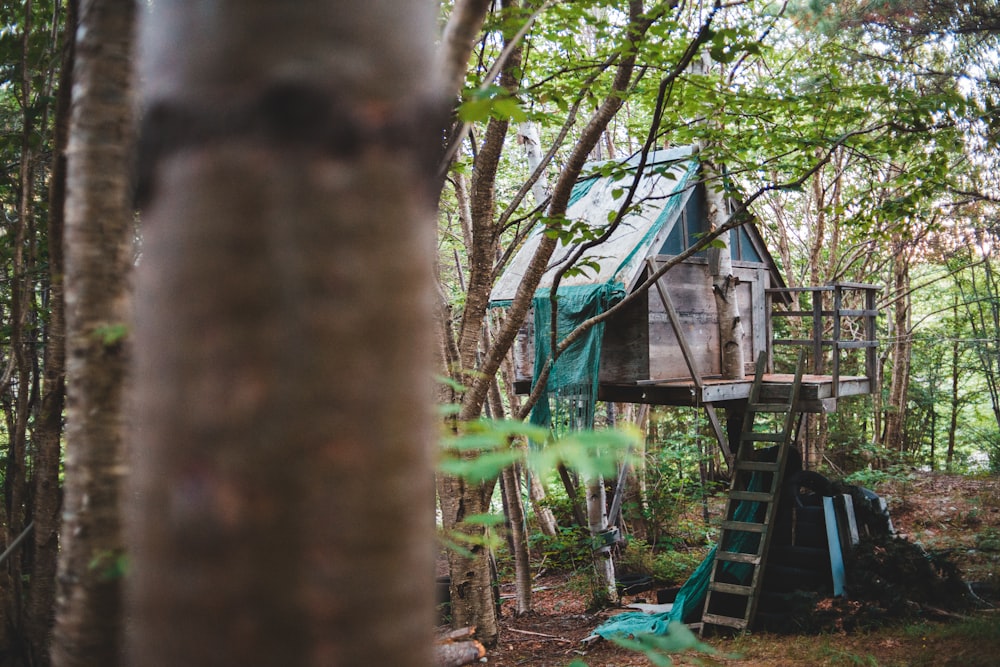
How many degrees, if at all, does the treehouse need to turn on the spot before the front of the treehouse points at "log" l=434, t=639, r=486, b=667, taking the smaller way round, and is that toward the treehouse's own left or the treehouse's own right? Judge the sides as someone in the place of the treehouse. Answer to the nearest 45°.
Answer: approximately 45° to the treehouse's own right

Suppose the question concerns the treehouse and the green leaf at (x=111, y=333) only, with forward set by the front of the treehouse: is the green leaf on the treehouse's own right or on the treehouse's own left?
on the treehouse's own right

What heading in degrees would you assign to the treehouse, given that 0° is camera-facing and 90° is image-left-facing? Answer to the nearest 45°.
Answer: approximately 315°

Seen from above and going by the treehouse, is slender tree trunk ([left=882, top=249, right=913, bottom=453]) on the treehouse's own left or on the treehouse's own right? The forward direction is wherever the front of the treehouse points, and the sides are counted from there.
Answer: on the treehouse's own left

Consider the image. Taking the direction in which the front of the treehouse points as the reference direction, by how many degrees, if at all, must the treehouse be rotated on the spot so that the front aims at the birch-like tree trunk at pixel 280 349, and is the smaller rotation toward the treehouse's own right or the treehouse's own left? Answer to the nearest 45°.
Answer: approximately 45° to the treehouse's own right
